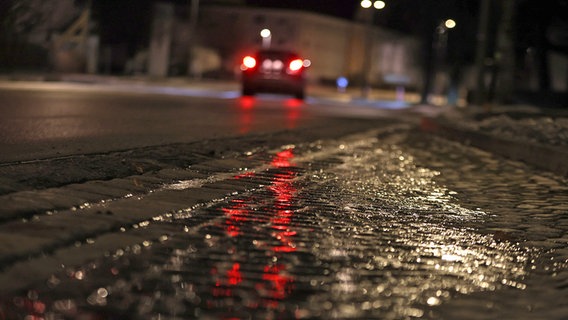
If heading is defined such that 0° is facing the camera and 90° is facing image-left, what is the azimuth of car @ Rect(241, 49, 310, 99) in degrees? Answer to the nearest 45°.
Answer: approximately 180°

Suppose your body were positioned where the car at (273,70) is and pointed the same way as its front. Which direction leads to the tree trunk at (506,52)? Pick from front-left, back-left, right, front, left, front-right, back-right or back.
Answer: back-right

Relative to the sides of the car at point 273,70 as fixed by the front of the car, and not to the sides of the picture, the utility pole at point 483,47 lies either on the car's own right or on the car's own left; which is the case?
on the car's own right
